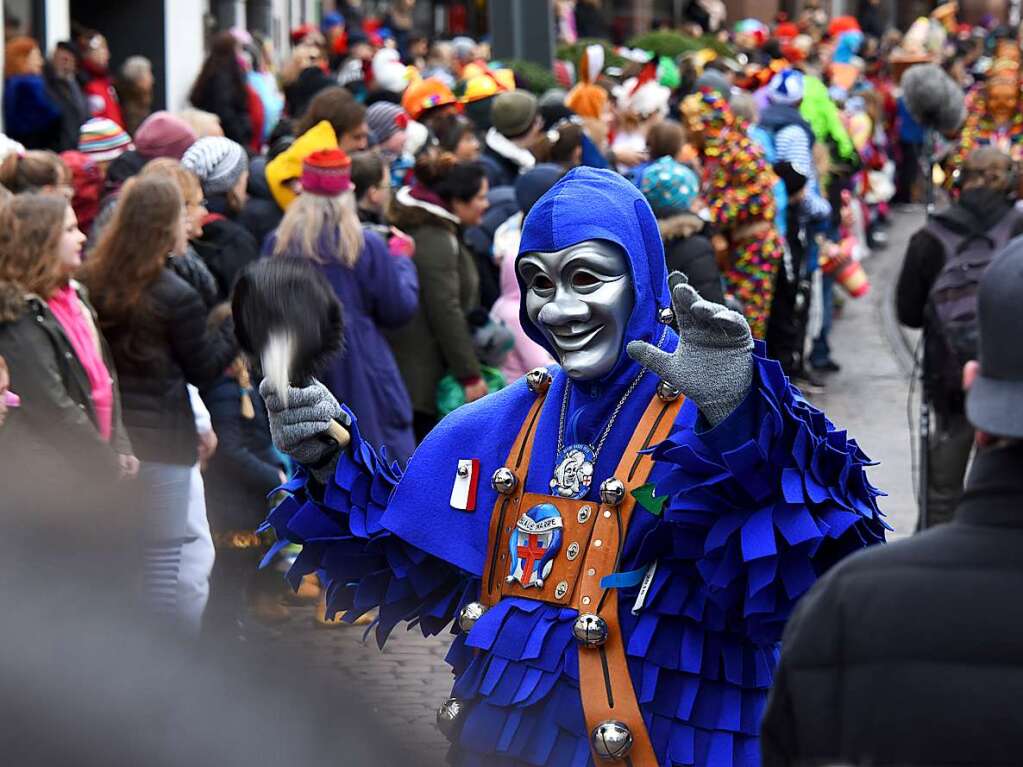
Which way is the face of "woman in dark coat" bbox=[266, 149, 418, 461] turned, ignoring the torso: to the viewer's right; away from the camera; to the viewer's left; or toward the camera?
away from the camera

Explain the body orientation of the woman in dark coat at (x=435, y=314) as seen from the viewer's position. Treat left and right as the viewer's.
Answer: facing to the right of the viewer

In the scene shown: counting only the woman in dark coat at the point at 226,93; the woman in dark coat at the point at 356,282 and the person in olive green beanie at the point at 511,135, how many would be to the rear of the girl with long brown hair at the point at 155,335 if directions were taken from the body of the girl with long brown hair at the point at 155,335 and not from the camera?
0

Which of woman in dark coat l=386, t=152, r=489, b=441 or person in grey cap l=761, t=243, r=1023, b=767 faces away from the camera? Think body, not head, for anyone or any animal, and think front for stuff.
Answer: the person in grey cap

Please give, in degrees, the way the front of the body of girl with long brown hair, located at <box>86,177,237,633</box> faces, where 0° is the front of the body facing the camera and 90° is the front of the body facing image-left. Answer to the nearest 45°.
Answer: approximately 225°

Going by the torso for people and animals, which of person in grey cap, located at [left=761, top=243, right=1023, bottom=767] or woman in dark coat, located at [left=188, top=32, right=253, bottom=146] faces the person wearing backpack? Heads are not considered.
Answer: the person in grey cap

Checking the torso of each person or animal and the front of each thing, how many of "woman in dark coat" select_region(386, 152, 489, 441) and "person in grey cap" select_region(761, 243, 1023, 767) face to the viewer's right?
1

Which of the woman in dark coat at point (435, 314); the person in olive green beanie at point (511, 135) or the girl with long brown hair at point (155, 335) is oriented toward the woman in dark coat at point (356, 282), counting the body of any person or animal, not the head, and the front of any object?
the girl with long brown hair

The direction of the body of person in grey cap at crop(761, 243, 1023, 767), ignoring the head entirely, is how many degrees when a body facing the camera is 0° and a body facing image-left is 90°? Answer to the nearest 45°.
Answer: approximately 180°

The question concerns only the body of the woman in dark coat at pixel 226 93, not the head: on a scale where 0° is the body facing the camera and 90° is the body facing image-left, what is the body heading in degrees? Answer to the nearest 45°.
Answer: approximately 225°

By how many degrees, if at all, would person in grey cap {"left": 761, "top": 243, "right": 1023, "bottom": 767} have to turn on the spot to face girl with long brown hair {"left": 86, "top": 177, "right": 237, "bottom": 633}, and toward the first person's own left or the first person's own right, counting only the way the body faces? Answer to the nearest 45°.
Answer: approximately 45° to the first person's own left

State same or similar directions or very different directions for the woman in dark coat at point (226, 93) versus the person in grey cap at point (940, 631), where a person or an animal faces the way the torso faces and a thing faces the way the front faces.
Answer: same or similar directions

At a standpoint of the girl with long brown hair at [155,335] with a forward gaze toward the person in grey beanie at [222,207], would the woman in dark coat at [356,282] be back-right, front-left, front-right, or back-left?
front-right

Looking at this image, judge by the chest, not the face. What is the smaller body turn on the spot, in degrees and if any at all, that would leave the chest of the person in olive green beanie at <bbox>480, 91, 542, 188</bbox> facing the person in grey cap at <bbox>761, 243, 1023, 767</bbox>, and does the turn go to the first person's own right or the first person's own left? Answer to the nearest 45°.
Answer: approximately 135° to the first person's own right
